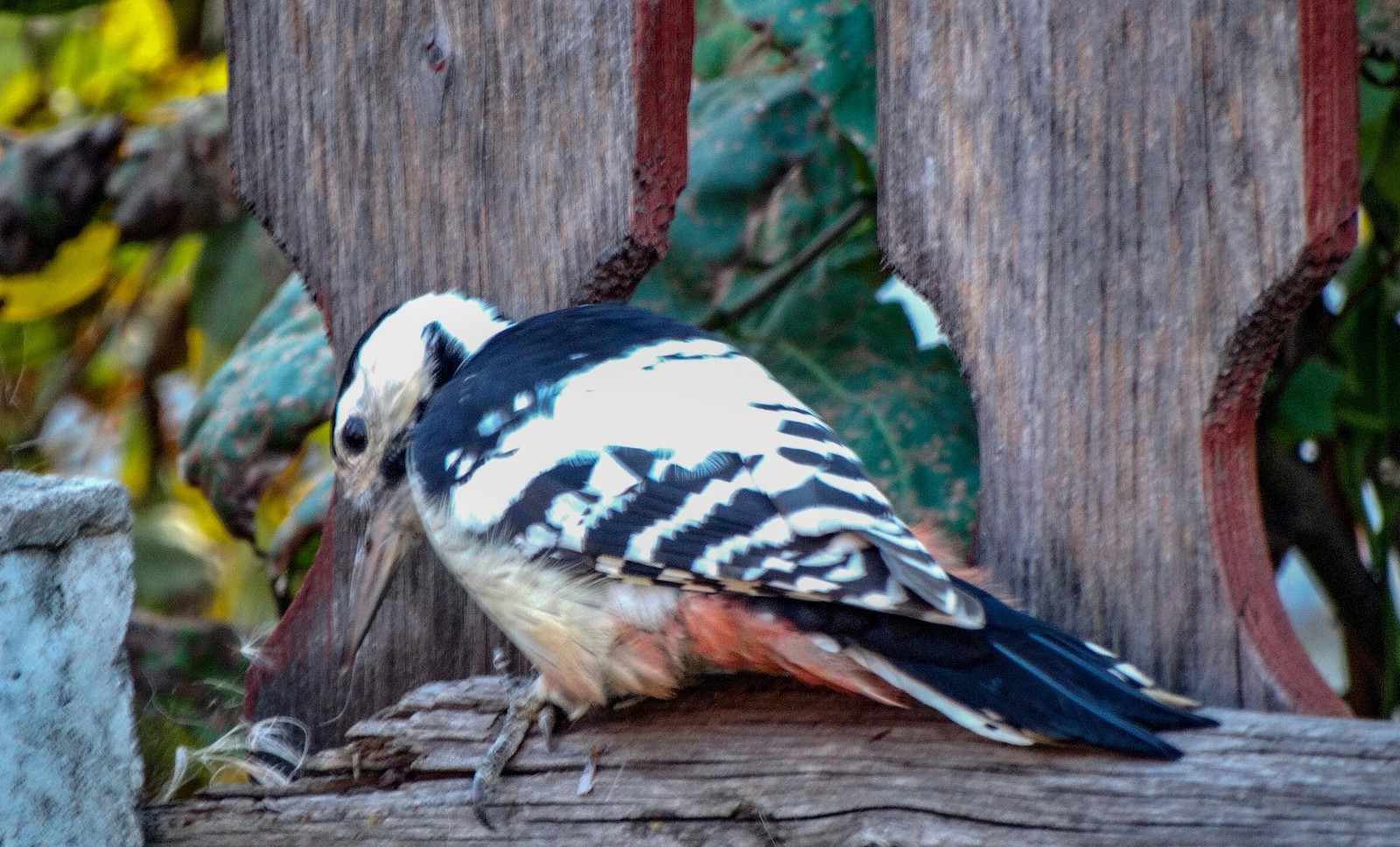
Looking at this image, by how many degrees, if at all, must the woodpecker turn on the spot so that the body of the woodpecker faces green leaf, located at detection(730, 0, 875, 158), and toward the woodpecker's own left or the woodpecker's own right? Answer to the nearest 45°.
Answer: approximately 90° to the woodpecker's own right

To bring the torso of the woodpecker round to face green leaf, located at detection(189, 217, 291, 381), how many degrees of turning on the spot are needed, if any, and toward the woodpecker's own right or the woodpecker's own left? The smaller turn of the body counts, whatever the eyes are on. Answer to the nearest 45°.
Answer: approximately 45° to the woodpecker's own right

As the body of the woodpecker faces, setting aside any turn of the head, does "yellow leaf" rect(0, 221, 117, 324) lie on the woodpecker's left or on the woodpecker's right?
on the woodpecker's right

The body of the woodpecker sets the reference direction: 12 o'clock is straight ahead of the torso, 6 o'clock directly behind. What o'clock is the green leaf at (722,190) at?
The green leaf is roughly at 3 o'clock from the woodpecker.

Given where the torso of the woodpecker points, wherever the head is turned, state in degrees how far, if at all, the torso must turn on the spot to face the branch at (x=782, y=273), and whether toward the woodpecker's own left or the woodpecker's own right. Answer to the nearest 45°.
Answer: approximately 90° to the woodpecker's own right

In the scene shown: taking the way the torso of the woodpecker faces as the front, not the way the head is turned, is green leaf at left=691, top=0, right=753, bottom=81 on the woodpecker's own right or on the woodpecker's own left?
on the woodpecker's own right

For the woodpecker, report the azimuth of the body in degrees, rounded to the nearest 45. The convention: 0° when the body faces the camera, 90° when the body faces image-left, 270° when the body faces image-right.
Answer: approximately 90°

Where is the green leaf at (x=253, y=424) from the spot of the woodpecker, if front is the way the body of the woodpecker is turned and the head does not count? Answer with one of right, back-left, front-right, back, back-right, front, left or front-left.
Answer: front-right

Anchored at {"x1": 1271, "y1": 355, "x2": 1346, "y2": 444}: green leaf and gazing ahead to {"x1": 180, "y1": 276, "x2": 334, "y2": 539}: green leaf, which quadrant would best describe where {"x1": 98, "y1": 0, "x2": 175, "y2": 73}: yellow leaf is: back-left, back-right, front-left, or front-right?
front-right

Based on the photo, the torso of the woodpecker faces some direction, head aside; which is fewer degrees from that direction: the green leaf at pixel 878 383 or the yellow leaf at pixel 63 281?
the yellow leaf
